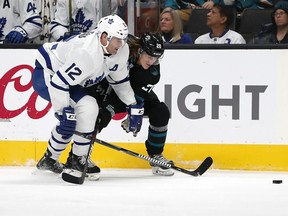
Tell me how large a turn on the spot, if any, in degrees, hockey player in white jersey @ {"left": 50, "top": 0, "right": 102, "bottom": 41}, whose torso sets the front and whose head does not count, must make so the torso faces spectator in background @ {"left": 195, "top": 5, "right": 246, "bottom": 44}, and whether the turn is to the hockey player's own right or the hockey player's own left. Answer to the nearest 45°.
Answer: approximately 90° to the hockey player's own left

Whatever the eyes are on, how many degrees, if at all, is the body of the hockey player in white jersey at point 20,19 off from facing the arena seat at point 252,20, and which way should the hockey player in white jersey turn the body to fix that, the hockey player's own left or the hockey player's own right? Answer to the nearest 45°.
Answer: approximately 135° to the hockey player's own left

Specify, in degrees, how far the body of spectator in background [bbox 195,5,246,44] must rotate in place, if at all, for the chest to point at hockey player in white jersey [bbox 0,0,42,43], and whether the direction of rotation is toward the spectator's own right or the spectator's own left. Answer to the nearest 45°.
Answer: approximately 45° to the spectator's own right

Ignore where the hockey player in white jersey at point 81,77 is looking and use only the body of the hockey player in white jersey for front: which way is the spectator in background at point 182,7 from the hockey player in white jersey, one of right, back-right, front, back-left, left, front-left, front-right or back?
left

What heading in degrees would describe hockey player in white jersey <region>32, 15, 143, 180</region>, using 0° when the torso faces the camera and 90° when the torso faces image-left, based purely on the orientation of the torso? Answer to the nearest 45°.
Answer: approximately 315°

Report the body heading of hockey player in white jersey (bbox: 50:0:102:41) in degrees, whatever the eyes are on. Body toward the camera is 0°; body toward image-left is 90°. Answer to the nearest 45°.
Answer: approximately 0°

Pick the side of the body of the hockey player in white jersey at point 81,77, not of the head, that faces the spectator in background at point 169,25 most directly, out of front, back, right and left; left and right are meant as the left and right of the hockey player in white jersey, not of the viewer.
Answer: left

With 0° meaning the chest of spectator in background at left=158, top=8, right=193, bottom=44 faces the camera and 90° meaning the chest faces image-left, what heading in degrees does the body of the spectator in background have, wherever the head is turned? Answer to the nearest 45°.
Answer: approximately 45°
